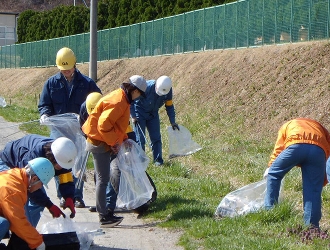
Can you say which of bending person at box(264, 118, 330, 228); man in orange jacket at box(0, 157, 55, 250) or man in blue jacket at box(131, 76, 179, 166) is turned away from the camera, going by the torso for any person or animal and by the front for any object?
the bending person

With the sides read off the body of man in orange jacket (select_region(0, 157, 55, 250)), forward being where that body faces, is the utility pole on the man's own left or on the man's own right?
on the man's own left

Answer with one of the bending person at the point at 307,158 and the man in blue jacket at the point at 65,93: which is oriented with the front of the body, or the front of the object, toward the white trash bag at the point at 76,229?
the man in blue jacket

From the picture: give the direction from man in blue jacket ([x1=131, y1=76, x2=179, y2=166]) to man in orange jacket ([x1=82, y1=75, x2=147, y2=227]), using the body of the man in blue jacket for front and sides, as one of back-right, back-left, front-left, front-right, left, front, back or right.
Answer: front-right

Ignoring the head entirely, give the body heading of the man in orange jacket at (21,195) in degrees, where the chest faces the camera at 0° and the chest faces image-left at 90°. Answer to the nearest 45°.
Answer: approximately 270°

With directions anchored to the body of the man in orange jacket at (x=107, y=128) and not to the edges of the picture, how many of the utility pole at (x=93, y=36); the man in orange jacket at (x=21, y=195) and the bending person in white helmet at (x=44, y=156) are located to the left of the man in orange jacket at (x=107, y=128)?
1

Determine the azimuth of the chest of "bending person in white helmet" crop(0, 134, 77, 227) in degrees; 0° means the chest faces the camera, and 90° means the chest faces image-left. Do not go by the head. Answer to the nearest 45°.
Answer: approximately 270°

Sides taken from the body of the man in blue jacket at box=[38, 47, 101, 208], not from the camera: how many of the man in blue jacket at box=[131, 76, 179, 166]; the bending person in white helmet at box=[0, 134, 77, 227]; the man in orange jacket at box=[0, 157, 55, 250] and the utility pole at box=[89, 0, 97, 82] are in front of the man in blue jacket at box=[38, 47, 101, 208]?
2

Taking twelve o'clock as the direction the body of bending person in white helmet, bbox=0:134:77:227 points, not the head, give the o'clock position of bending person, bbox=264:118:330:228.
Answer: The bending person is roughly at 12 o'clock from the bending person in white helmet.

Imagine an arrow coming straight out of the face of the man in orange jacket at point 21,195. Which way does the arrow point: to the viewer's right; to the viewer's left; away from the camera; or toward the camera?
to the viewer's right

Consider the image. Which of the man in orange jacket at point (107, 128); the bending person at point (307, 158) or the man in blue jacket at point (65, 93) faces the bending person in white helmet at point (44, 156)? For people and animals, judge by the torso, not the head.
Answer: the man in blue jacket

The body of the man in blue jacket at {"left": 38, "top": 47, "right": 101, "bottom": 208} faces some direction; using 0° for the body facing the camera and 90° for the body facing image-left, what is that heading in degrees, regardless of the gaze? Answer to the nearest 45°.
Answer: approximately 0°
